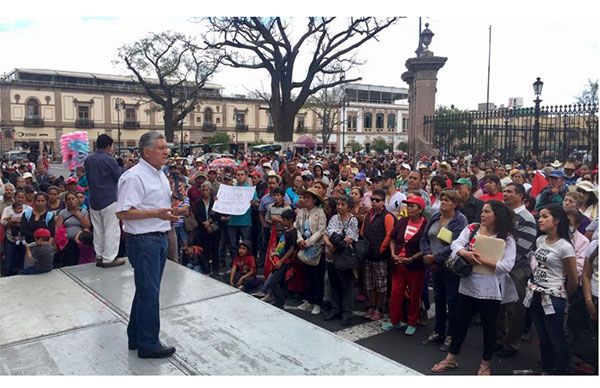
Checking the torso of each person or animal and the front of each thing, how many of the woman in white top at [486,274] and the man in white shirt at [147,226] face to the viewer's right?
1

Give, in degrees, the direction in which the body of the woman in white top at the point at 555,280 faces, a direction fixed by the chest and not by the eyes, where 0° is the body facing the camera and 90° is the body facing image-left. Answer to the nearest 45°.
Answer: approximately 45°

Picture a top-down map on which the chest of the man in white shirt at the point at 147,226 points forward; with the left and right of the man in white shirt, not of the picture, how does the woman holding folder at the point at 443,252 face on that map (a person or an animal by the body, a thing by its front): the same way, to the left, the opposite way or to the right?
the opposite way

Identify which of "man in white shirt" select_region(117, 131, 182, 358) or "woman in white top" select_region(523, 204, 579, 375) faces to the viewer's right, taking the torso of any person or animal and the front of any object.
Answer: the man in white shirt

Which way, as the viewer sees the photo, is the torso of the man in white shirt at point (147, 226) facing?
to the viewer's right
